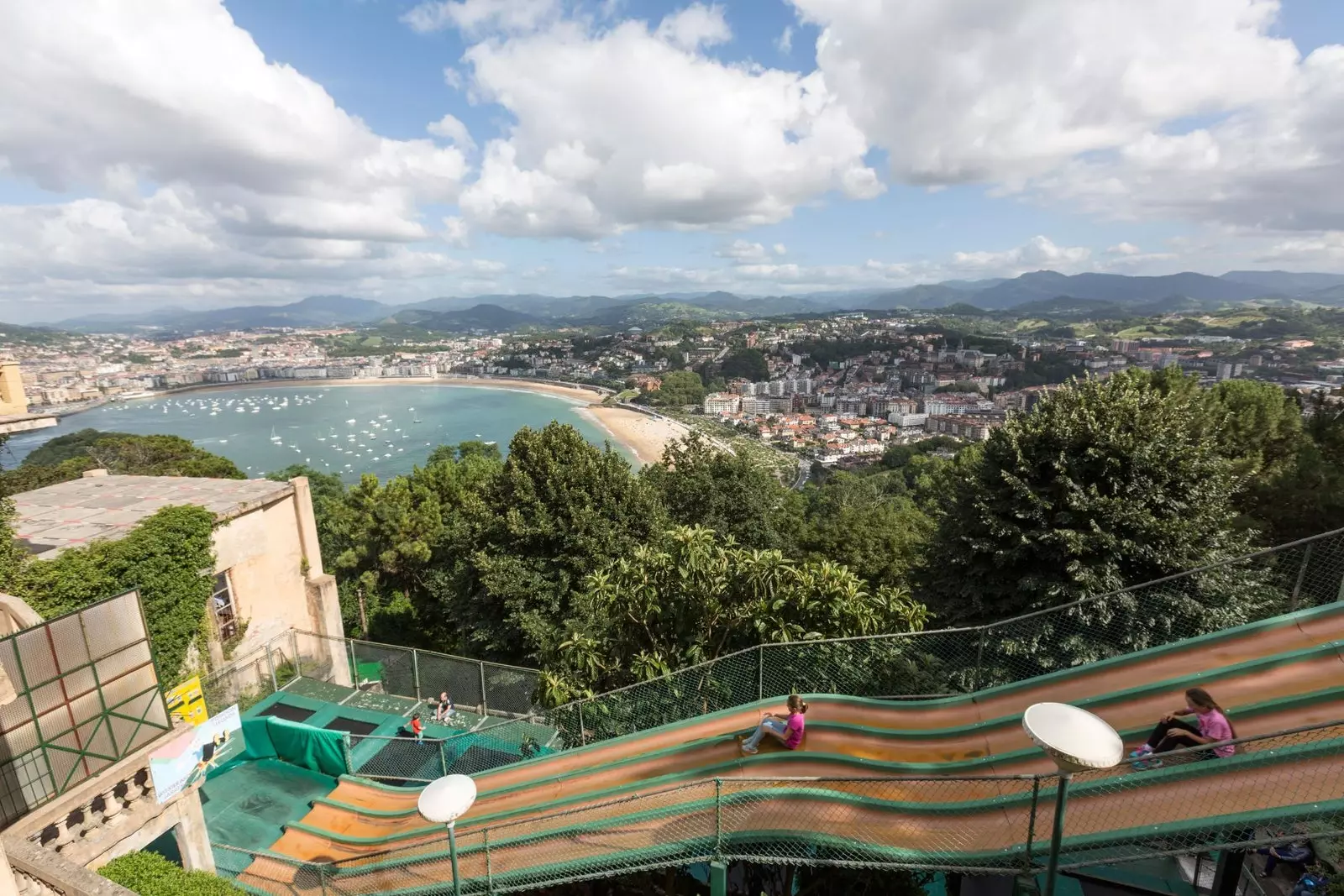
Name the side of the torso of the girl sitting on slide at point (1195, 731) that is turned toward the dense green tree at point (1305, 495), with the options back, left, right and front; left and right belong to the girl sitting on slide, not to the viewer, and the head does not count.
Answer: right

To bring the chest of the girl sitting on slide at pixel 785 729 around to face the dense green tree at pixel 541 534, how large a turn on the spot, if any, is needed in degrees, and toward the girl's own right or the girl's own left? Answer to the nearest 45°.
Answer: approximately 45° to the girl's own right

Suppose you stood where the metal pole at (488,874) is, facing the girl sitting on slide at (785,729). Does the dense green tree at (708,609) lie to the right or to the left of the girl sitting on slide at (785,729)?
left

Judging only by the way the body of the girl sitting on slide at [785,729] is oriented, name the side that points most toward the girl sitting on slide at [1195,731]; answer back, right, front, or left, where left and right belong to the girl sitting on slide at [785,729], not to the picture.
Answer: back

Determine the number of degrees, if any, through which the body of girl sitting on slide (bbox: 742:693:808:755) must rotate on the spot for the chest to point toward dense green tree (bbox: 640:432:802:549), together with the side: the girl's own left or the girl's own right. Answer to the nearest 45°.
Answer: approximately 90° to the girl's own right

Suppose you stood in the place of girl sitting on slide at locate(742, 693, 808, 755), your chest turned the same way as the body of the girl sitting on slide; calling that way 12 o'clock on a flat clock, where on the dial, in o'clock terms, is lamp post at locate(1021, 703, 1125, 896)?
The lamp post is roughly at 8 o'clock from the girl sitting on slide.

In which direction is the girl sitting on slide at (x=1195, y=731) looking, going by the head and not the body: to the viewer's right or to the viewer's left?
to the viewer's left

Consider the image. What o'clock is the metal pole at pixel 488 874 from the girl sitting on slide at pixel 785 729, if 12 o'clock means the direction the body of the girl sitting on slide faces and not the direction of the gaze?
The metal pole is roughly at 11 o'clock from the girl sitting on slide.

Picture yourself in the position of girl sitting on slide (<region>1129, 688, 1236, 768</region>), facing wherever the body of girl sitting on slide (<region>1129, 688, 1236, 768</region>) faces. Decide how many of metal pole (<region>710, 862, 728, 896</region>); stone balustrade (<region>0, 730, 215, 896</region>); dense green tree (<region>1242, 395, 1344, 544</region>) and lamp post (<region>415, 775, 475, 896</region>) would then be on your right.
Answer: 1

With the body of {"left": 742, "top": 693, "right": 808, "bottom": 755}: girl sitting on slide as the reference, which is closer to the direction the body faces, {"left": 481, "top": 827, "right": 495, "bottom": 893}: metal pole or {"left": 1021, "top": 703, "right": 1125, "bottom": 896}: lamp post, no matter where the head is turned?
the metal pole

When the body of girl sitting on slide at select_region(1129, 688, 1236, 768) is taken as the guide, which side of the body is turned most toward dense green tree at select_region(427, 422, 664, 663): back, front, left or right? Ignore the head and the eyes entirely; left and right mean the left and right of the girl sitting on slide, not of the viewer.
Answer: front

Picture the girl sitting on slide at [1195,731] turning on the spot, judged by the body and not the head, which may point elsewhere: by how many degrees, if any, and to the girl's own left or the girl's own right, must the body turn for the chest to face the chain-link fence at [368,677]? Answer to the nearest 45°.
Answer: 0° — they already face it

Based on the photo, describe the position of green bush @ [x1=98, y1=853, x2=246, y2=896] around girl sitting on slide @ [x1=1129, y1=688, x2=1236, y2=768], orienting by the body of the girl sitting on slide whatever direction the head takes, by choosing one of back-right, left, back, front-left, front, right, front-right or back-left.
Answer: front-left

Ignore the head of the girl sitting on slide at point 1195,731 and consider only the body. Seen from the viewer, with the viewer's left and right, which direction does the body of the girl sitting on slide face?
facing to the left of the viewer

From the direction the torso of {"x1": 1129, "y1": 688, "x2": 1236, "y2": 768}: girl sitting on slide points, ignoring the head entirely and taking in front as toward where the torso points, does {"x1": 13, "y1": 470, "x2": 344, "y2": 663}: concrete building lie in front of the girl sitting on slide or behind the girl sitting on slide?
in front

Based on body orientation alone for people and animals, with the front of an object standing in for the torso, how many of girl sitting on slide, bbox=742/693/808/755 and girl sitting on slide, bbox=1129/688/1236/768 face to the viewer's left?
2

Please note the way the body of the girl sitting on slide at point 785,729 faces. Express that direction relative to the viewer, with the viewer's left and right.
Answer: facing to the left of the viewer

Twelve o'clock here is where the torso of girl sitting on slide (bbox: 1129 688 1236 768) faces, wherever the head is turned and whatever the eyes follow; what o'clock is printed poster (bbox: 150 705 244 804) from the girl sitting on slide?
The printed poster is roughly at 11 o'clock from the girl sitting on slide.

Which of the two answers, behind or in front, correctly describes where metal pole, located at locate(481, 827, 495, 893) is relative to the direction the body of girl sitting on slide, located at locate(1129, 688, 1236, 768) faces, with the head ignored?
in front

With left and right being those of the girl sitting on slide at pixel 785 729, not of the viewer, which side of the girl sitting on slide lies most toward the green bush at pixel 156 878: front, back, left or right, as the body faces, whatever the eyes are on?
front
